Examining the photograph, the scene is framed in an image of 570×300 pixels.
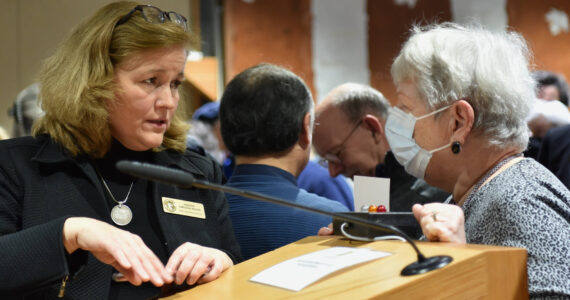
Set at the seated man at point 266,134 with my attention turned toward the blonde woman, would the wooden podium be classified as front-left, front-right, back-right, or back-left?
front-left

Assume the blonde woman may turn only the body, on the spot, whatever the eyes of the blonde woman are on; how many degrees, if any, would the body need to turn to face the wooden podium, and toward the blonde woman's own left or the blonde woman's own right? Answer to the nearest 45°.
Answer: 0° — they already face it

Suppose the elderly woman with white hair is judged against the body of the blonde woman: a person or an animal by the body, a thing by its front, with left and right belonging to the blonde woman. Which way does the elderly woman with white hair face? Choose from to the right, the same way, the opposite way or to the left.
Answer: the opposite way

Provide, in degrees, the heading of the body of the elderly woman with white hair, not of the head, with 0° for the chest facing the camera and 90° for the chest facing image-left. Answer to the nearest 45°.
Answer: approximately 90°

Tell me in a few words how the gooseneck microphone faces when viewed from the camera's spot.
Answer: facing to the left of the viewer

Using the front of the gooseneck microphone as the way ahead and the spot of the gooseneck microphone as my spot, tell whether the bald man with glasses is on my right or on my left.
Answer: on my right

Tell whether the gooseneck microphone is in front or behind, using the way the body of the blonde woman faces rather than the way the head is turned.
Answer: in front

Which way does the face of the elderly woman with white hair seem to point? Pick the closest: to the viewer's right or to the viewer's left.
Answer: to the viewer's left
